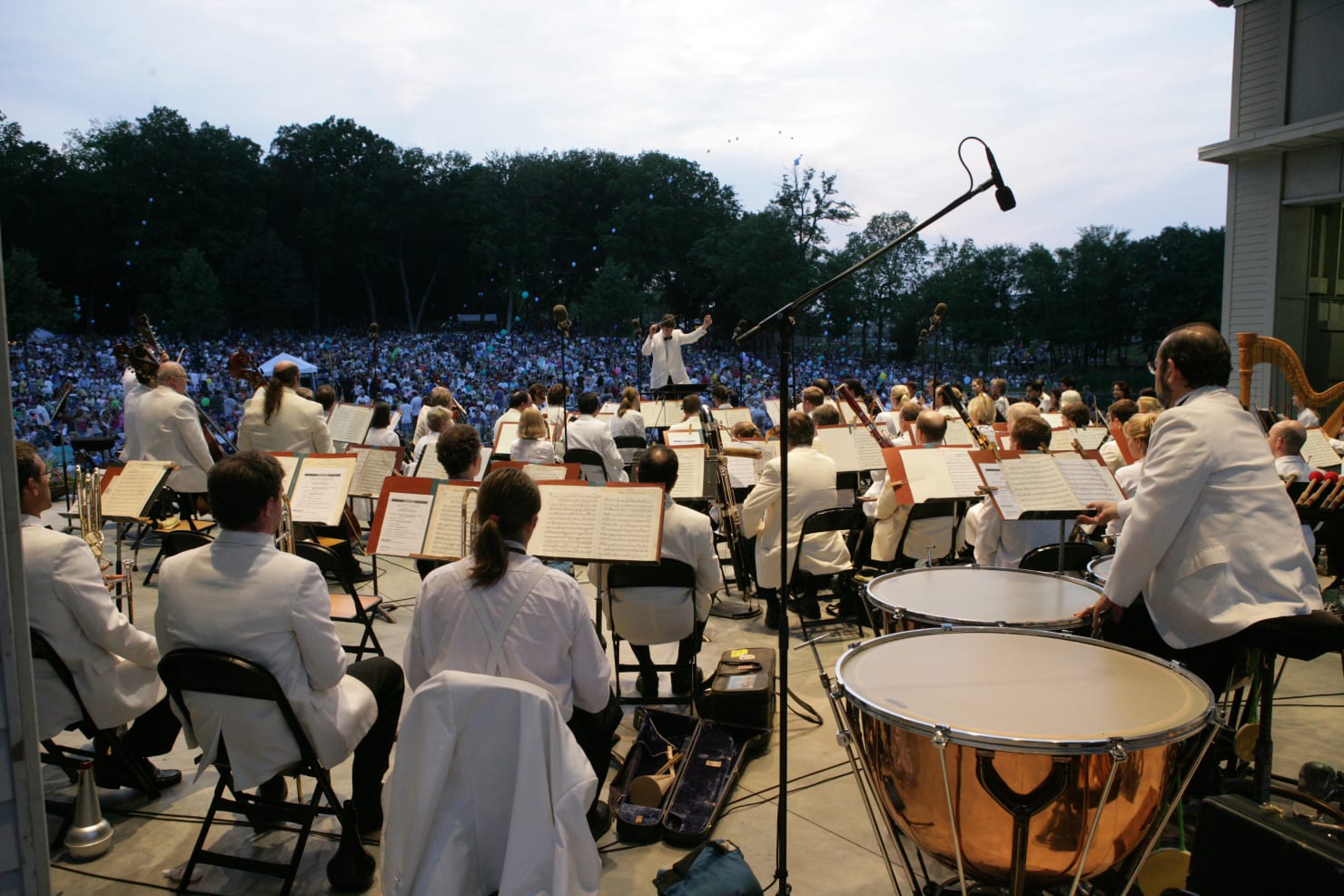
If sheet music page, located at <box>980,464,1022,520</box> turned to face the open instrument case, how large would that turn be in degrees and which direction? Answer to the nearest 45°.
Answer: approximately 45° to its right

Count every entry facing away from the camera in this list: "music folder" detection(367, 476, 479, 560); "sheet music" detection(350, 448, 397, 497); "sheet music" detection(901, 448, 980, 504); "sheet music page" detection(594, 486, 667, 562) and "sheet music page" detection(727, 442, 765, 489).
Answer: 0

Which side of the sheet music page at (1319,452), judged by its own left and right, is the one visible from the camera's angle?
front

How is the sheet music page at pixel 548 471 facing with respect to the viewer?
toward the camera

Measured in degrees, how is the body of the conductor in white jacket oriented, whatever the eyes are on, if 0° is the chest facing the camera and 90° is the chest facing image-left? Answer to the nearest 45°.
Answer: approximately 0°

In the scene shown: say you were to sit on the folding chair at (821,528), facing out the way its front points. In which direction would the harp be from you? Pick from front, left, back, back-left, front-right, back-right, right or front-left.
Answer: right

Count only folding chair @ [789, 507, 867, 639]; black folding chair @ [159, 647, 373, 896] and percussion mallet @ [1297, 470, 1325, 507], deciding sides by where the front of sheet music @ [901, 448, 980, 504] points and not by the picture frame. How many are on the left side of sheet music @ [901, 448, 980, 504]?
1

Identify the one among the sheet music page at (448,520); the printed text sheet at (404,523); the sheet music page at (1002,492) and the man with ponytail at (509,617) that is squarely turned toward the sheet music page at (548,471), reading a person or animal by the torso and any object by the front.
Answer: the man with ponytail

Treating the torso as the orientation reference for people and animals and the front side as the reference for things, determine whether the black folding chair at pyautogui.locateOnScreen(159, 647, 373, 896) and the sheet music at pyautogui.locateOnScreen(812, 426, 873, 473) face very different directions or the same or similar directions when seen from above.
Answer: very different directions

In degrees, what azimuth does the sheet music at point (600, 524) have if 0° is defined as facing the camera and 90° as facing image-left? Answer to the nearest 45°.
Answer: approximately 0°

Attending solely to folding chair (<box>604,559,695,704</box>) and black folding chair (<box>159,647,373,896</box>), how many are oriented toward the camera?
0

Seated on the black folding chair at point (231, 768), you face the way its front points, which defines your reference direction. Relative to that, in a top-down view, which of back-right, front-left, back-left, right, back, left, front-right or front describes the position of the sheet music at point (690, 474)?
front

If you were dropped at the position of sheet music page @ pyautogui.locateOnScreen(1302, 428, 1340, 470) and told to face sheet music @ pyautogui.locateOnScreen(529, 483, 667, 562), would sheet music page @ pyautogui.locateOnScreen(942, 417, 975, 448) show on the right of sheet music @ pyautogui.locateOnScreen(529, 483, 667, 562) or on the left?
right

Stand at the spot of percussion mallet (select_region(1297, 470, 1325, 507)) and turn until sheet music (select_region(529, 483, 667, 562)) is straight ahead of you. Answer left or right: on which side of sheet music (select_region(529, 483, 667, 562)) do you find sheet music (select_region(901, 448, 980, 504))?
right

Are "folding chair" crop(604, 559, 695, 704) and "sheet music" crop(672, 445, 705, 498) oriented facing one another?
yes

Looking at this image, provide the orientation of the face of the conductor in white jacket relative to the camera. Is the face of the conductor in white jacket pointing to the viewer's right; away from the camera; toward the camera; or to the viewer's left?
toward the camera
